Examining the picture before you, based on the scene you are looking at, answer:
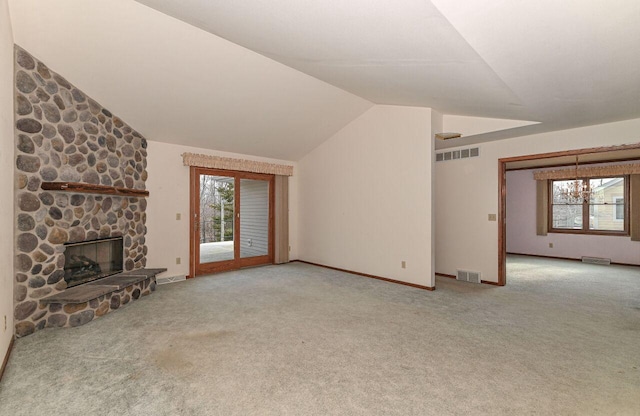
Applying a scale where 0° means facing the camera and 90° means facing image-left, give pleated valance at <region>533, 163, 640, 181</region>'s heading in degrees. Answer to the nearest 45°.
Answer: approximately 0°

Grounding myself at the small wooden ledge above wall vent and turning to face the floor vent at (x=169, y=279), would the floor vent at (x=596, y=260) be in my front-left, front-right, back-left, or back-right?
back-right

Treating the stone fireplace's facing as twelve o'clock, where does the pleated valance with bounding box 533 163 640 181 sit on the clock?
The pleated valance is roughly at 11 o'clock from the stone fireplace.

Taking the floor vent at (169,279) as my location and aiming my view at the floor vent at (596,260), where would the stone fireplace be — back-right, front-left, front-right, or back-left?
back-right

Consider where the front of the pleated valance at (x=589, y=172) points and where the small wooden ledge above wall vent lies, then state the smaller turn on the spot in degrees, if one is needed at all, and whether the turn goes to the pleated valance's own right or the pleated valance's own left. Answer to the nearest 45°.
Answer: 0° — it already faces it

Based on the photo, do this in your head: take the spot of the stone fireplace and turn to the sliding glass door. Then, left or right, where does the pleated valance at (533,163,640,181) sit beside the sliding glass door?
right

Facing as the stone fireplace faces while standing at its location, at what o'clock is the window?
The window is roughly at 11 o'clock from the stone fireplace.

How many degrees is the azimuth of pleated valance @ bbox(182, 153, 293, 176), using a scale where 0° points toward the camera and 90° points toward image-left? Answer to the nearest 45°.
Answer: approximately 315°

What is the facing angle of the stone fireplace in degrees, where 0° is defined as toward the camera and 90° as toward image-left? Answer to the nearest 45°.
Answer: approximately 315°

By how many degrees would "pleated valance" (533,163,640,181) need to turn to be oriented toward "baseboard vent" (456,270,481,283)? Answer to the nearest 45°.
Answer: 0° — it already faces it
